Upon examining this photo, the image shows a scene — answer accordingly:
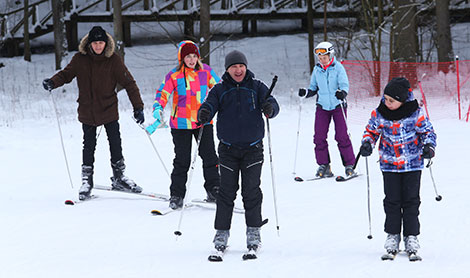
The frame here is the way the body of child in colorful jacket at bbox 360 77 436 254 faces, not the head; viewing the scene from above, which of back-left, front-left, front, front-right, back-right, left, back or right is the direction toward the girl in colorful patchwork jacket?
back-right

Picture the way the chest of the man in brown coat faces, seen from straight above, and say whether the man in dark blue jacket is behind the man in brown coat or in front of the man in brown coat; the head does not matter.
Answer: in front

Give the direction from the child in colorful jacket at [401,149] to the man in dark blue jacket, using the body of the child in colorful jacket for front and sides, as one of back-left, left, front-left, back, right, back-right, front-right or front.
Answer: right

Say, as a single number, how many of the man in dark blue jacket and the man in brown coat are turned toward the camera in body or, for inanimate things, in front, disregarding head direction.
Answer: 2

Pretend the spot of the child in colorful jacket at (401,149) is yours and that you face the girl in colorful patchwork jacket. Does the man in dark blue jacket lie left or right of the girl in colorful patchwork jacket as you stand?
left

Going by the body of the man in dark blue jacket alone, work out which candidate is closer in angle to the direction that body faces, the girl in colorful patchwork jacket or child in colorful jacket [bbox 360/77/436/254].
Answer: the child in colorful jacket

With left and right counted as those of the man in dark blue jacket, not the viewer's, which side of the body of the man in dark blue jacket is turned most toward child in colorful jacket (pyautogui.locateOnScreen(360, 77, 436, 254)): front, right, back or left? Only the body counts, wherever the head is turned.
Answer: left

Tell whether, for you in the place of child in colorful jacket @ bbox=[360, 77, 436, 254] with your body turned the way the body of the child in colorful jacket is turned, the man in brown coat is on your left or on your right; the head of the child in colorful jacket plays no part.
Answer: on your right

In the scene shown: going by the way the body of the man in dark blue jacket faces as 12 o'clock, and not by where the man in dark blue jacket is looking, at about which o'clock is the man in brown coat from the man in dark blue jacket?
The man in brown coat is roughly at 5 o'clock from the man in dark blue jacket.
